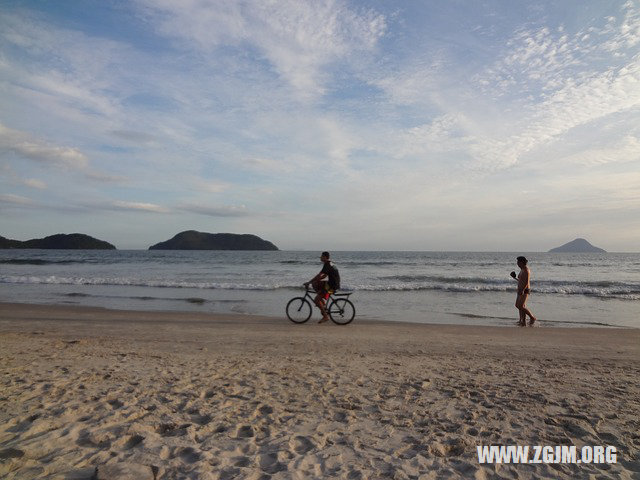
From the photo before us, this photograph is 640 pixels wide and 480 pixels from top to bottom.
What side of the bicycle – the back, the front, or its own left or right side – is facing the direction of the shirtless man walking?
back

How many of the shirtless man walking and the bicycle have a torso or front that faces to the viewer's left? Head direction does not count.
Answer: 2

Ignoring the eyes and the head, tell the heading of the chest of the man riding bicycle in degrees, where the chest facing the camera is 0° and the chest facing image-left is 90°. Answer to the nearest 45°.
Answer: approximately 90°

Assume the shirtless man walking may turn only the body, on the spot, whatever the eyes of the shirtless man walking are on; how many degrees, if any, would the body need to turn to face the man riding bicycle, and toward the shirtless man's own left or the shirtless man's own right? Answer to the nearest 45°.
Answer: approximately 45° to the shirtless man's own left

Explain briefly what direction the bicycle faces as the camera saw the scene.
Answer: facing to the left of the viewer

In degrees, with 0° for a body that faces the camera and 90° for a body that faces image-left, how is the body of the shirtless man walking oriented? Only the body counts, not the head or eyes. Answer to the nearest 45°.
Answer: approximately 90°

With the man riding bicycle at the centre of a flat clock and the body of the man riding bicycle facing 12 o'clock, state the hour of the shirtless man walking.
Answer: The shirtless man walking is roughly at 6 o'clock from the man riding bicycle.
